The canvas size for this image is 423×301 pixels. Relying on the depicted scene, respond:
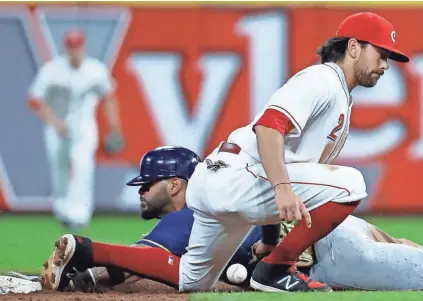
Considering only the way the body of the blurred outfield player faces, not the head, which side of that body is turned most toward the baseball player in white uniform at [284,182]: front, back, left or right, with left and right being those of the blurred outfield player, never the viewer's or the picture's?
front

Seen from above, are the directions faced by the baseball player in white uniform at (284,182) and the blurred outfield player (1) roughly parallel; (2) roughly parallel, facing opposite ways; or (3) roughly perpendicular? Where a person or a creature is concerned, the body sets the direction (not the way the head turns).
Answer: roughly perpendicular

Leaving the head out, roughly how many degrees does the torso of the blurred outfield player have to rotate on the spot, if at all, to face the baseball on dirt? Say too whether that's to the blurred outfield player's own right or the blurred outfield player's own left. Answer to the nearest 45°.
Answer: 0° — they already face it

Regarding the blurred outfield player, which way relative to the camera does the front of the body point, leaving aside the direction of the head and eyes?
toward the camera

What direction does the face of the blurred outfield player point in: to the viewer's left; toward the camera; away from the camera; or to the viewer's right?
toward the camera
